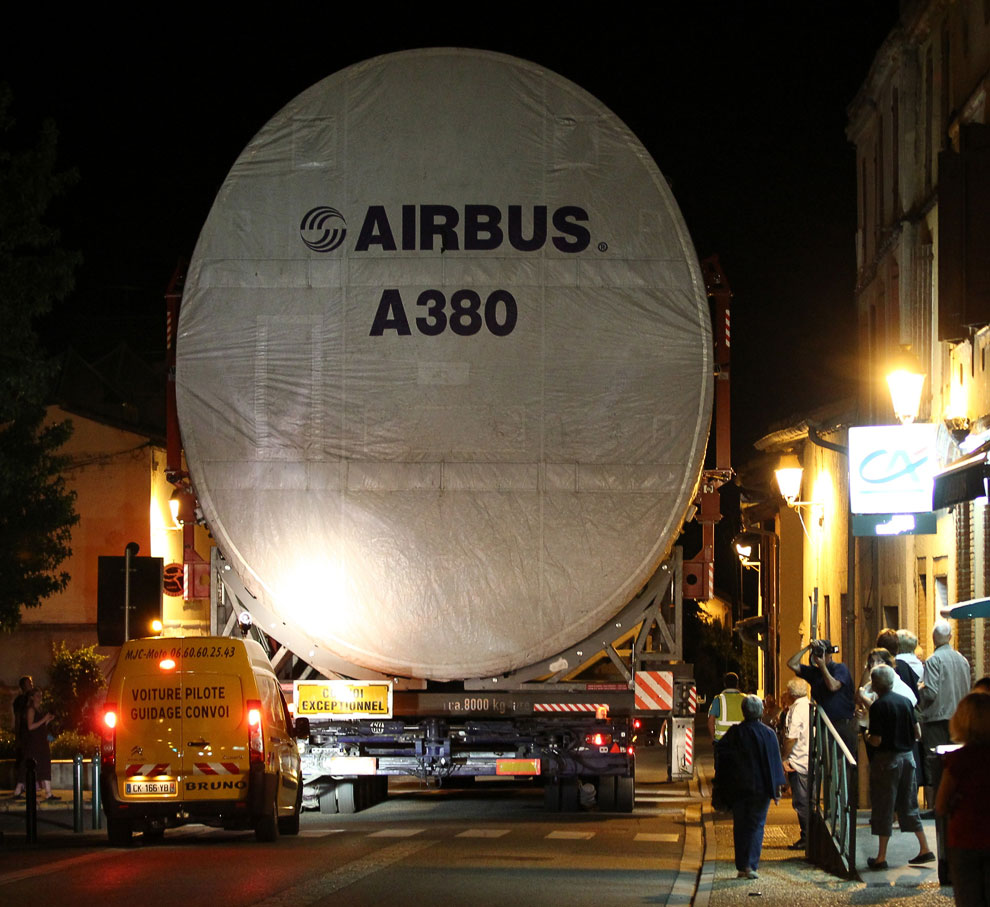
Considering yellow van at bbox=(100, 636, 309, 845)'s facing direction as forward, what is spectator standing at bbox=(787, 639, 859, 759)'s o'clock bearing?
The spectator standing is roughly at 3 o'clock from the yellow van.

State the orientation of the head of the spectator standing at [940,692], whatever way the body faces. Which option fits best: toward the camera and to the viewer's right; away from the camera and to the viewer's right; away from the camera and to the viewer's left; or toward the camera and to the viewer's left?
away from the camera and to the viewer's left

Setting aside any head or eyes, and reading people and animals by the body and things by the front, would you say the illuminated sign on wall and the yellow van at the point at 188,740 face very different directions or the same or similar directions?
very different directions

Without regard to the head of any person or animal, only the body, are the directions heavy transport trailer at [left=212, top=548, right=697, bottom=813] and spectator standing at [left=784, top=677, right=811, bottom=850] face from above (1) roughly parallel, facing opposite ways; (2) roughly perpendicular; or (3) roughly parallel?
roughly perpendicular

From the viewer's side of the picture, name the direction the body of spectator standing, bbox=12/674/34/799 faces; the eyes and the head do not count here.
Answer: to the viewer's right

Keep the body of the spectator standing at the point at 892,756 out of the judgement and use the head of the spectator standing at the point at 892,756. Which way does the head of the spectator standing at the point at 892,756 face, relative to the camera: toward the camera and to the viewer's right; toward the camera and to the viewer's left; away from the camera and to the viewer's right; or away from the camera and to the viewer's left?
away from the camera and to the viewer's left

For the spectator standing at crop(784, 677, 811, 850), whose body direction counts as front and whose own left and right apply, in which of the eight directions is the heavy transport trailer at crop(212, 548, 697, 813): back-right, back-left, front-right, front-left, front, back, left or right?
front

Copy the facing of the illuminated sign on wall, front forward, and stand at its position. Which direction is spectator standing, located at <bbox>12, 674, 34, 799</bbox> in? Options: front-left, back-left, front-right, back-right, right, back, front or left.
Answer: right

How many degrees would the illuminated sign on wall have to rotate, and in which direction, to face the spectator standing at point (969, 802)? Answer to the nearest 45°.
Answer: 0° — it already faces them

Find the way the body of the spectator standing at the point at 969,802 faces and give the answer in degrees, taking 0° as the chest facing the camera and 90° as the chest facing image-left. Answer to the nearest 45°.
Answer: approximately 135°

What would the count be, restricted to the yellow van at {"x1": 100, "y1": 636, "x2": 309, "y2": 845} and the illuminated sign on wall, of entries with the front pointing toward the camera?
1

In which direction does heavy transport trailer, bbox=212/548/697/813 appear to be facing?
away from the camera

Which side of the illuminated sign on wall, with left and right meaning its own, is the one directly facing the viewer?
front

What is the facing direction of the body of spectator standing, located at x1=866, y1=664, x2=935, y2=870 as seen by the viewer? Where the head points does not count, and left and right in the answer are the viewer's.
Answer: facing away from the viewer and to the left of the viewer

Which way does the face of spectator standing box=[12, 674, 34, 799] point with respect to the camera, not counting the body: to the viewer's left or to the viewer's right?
to the viewer's right

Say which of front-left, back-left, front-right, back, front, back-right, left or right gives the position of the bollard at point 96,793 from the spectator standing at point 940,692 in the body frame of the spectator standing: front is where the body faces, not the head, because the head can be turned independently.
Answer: front-left

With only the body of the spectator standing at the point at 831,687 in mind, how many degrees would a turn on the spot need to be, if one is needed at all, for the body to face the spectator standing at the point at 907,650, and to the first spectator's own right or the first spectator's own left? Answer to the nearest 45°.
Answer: approximately 180°

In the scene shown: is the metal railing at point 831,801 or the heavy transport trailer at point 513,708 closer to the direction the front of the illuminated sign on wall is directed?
the metal railing
